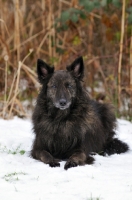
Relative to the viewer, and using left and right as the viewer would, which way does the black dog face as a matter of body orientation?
facing the viewer and to the left of the viewer
